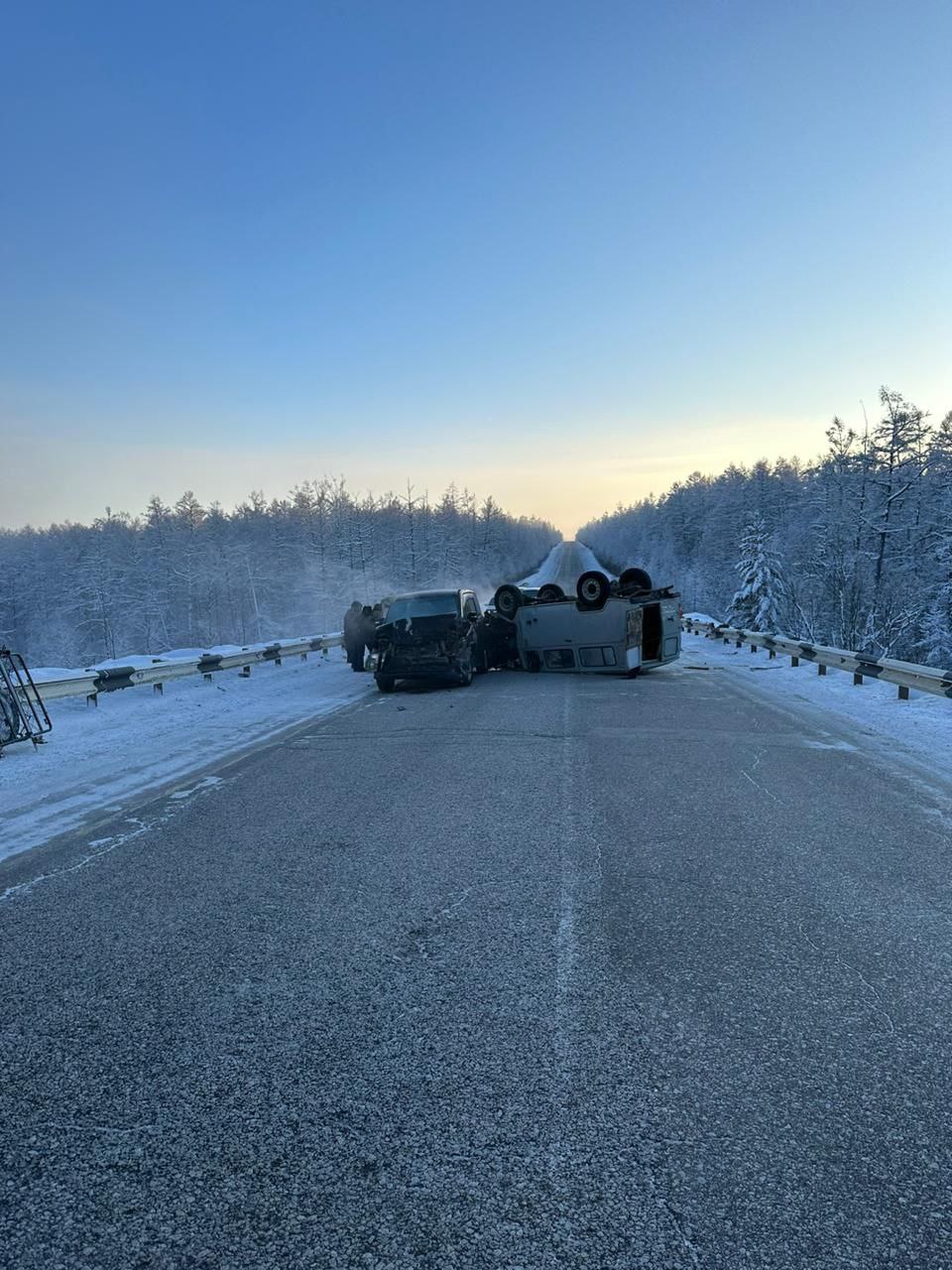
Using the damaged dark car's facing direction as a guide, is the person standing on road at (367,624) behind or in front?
behind

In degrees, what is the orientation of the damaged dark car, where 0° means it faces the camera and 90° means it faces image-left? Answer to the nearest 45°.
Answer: approximately 0°

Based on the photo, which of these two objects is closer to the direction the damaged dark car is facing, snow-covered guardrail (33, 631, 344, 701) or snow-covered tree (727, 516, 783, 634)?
the snow-covered guardrail

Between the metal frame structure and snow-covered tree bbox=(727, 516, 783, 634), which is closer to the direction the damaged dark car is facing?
the metal frame structure

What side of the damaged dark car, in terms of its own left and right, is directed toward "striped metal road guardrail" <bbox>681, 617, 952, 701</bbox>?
left

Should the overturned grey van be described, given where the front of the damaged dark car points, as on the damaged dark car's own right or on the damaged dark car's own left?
on the damaged dark car's own left

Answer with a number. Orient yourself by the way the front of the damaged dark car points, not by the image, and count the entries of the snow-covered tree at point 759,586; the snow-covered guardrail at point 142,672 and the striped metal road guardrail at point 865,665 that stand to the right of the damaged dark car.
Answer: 1

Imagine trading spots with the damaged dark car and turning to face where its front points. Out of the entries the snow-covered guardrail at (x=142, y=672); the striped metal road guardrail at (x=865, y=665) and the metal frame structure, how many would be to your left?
1

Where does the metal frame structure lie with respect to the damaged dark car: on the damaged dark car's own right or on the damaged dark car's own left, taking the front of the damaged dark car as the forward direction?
on the damaged dark car's own right

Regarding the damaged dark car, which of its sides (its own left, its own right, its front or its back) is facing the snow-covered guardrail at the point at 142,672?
right

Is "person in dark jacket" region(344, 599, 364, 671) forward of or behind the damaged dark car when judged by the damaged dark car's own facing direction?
behind

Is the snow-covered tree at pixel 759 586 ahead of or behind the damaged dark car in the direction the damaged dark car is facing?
behind
